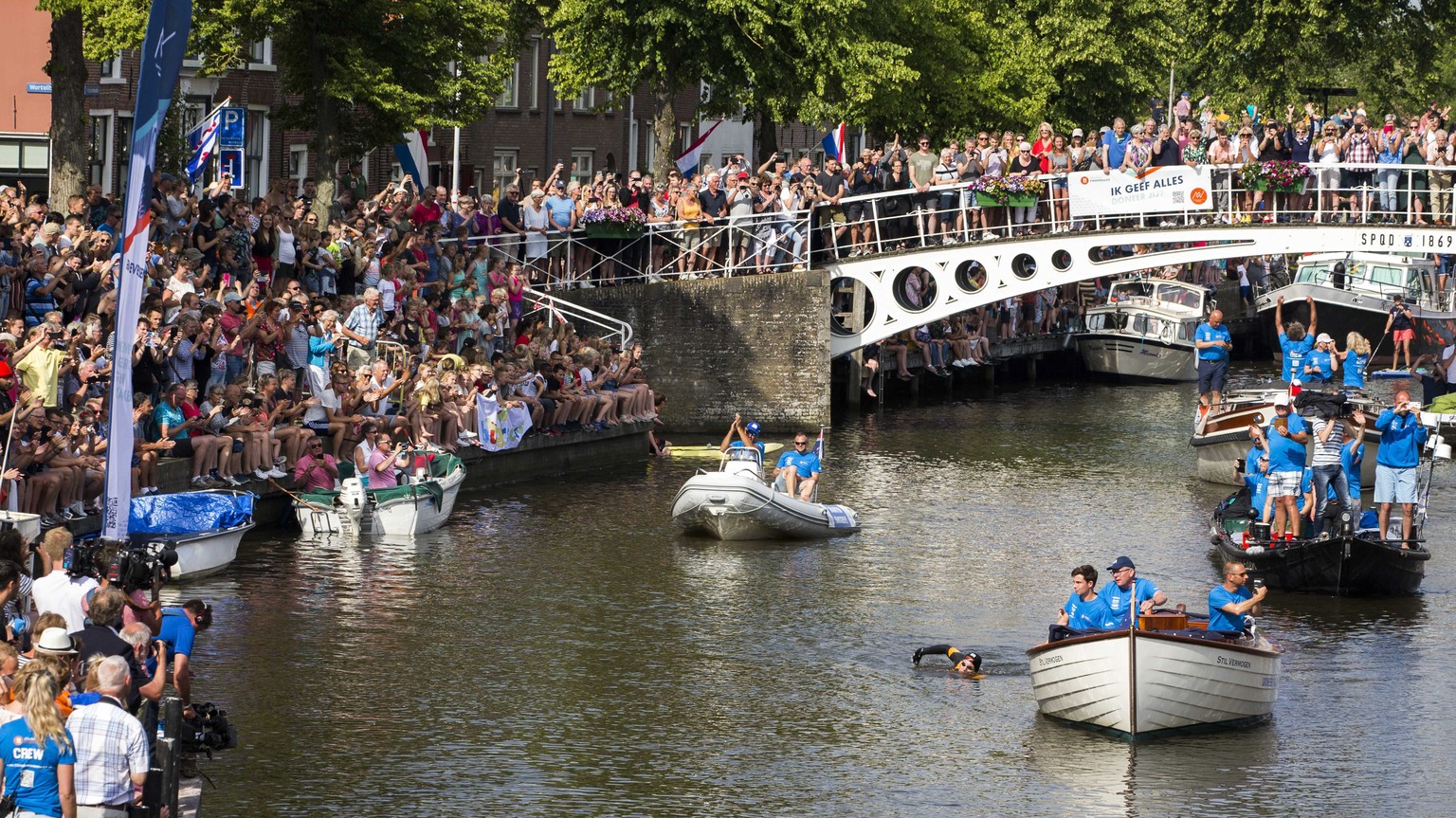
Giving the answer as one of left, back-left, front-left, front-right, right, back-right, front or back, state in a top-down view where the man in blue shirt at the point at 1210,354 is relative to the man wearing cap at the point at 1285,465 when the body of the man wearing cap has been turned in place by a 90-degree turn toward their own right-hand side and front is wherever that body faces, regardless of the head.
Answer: front-right

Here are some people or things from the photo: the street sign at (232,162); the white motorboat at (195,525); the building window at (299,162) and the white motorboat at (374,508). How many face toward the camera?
2

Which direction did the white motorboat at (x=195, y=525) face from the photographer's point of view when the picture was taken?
facing away from the viewer and to the right of the viewer

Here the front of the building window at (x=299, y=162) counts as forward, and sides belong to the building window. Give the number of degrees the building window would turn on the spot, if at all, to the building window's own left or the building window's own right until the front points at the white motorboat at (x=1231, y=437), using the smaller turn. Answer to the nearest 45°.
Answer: approximately 45° to the building window's own left

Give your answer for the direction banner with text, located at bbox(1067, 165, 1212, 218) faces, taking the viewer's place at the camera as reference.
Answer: facing the viewer

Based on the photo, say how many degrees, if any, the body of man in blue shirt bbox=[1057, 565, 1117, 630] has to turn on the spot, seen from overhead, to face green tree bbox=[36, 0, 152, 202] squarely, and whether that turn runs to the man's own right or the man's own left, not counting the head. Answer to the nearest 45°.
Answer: approximately 90° to the man's own right

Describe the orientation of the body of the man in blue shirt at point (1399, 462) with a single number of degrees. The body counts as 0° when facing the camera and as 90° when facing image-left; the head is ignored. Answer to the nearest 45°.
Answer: approximately 0°

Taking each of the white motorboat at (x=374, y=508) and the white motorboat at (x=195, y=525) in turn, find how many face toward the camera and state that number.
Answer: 0

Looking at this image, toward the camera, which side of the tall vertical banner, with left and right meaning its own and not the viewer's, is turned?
front

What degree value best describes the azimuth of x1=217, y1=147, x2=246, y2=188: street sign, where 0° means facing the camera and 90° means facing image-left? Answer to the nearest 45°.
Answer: approximately 0°

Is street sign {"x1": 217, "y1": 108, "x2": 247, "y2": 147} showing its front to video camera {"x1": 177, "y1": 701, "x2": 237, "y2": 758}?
yes

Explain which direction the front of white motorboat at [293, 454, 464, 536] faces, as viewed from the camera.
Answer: facing away from the viewer and to the right of the viewer

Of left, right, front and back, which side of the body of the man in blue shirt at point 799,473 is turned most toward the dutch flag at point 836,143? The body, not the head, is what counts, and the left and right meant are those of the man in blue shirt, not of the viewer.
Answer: back

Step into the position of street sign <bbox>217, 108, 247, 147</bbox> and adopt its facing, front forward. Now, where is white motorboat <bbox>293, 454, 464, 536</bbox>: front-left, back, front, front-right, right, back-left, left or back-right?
front

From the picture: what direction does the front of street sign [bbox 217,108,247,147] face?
toward the camera
